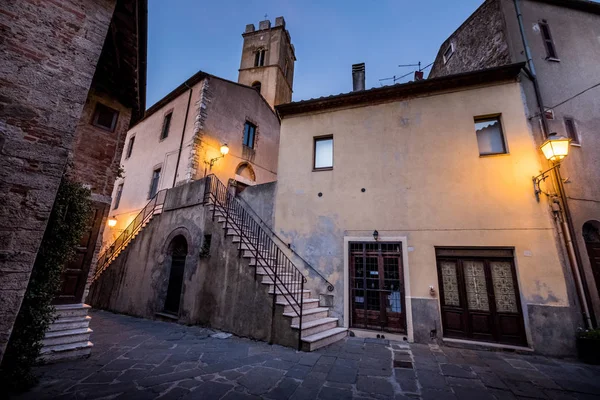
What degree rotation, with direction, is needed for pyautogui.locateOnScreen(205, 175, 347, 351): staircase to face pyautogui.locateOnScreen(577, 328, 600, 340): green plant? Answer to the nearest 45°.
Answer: approximately 45° to its left

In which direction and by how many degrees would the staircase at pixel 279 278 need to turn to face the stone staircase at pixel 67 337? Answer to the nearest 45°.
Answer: approximately 90° to its right

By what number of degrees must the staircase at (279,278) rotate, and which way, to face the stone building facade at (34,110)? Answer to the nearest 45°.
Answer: approximately 90° to its right

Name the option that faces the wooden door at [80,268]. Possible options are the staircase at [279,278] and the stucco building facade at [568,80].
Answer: the stucco building facade
